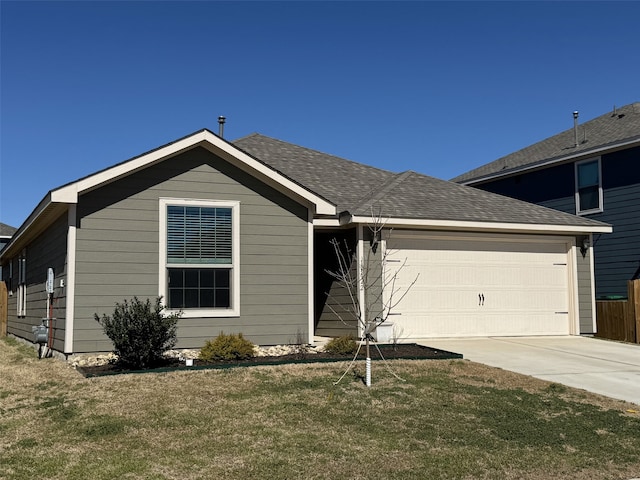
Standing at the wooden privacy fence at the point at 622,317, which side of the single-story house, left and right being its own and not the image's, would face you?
left

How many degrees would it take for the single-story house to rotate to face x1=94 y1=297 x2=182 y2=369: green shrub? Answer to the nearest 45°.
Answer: approximately 90° to its right

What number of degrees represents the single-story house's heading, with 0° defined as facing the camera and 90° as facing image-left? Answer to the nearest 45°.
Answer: approximately 315°

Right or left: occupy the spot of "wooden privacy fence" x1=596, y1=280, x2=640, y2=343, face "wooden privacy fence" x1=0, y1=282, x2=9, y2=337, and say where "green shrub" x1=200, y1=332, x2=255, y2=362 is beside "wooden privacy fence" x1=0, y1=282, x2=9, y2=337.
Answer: left

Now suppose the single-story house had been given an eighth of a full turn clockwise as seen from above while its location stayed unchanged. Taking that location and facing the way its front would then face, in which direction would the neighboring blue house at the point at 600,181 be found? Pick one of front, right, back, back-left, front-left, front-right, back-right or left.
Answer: back-left

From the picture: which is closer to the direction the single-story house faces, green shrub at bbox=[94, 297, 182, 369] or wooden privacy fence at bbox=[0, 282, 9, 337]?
the green shrub

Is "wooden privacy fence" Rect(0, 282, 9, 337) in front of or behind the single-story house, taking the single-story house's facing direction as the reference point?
behind
